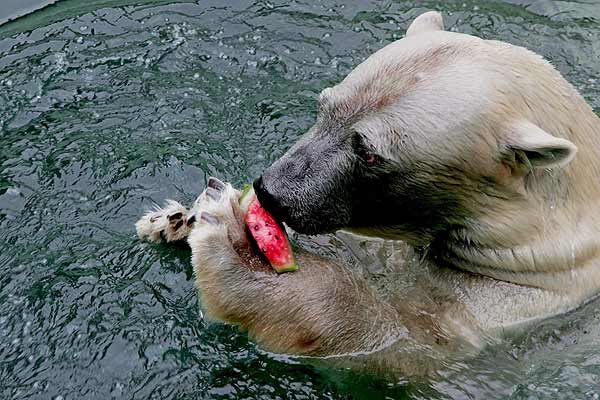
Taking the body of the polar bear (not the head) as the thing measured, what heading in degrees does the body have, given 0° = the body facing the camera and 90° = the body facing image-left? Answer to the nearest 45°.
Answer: approximately 90°
